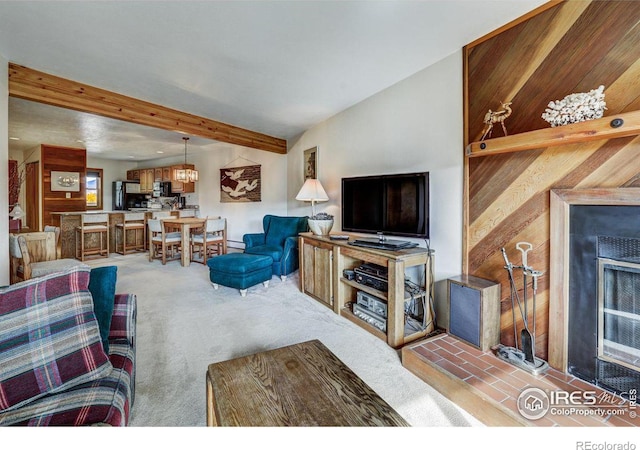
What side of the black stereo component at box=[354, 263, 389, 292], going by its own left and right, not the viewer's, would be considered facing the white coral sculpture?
left

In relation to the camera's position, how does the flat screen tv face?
facing the viewer and to the left of the viewer

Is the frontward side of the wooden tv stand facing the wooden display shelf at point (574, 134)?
no

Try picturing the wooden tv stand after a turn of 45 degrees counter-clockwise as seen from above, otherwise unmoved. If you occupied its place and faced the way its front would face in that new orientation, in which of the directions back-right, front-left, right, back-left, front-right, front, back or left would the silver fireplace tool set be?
front-left

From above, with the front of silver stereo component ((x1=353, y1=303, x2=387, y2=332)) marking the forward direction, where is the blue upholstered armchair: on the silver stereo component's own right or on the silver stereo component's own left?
on the silver stereo component's own right

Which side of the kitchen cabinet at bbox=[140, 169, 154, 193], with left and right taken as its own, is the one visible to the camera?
front

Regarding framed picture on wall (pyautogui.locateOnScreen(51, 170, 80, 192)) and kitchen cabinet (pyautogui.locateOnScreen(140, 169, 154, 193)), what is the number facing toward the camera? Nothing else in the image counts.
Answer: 2

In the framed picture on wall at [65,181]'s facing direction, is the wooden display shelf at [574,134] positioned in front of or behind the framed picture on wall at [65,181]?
in front

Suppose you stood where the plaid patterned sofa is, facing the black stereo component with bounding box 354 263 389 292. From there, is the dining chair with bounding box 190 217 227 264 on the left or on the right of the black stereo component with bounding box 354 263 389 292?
left

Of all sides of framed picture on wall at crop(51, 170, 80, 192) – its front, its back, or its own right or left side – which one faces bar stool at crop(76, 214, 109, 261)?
front

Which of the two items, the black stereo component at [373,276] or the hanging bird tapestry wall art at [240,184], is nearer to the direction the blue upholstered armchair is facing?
the black stereo component

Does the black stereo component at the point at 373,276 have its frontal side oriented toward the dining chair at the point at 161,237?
no

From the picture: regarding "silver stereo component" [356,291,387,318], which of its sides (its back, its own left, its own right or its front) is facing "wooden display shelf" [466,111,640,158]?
left

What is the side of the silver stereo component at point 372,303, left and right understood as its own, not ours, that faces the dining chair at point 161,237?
right

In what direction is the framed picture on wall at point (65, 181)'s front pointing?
toward the camera

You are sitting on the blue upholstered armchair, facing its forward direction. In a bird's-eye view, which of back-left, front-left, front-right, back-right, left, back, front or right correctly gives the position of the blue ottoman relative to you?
front

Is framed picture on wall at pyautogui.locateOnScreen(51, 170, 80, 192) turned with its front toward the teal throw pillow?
yes

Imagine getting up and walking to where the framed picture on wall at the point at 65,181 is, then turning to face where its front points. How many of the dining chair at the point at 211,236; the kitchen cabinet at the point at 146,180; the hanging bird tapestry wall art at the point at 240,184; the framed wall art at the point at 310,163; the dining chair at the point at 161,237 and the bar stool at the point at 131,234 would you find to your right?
0
